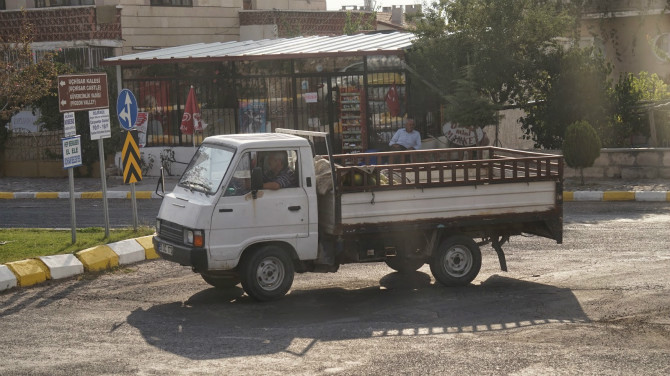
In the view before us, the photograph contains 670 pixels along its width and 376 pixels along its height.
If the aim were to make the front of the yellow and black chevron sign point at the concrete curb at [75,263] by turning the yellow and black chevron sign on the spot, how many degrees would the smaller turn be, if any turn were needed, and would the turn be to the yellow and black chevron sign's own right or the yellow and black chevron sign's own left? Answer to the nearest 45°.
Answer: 0° — it already faces it

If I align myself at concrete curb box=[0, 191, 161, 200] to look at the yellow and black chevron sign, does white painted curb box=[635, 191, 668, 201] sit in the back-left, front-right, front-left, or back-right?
front-left

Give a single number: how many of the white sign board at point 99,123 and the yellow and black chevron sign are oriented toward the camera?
2

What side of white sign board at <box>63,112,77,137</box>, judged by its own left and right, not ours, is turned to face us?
front

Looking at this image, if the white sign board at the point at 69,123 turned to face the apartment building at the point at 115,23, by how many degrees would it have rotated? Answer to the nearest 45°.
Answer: approximately 180°

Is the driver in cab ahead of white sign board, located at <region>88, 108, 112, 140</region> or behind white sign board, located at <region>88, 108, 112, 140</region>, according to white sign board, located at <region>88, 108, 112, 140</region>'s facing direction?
ahead

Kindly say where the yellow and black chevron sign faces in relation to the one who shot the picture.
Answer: facing the viewer

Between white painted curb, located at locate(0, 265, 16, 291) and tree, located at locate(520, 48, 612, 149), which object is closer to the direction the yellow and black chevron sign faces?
the white painted curb

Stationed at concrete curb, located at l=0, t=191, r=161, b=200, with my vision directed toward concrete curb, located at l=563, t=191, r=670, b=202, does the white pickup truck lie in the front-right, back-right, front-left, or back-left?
front-right

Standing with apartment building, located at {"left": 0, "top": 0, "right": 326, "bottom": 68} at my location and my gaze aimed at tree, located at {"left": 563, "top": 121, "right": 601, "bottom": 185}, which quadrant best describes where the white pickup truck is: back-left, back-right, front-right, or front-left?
front-right

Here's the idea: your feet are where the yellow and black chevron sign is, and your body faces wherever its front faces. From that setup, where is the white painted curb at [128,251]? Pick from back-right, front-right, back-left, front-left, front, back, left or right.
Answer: front

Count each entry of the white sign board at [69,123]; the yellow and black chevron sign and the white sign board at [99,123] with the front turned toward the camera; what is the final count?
3

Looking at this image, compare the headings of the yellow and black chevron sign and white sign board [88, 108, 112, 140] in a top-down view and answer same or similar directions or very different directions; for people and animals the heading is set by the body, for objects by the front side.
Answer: same or similar directions
